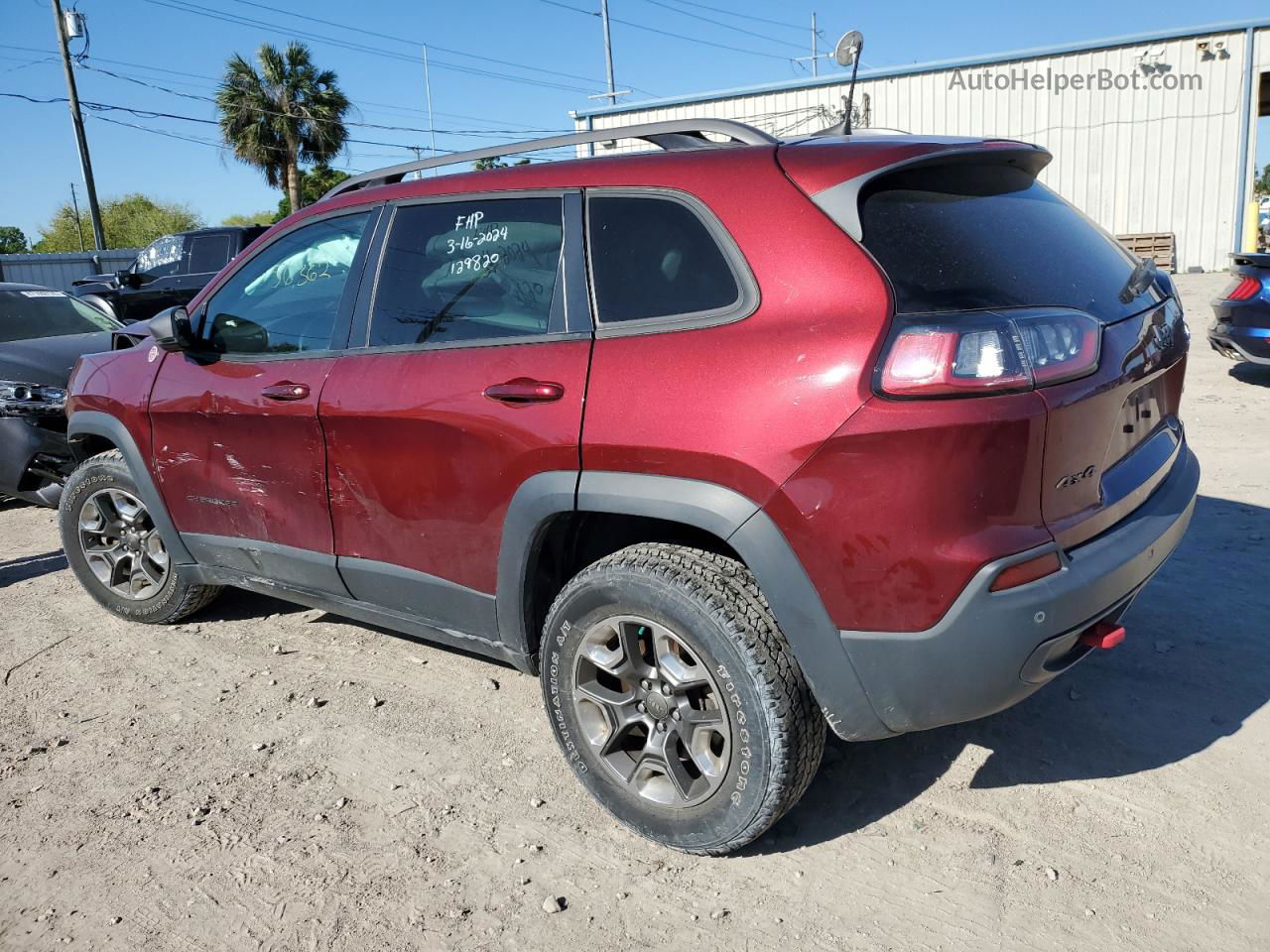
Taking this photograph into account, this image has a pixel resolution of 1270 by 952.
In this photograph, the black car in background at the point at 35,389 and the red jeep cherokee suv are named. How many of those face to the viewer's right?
0

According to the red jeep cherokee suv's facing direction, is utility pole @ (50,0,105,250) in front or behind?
in front

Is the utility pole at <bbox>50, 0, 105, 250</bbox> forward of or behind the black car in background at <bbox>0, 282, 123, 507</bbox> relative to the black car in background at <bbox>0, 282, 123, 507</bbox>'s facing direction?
behind

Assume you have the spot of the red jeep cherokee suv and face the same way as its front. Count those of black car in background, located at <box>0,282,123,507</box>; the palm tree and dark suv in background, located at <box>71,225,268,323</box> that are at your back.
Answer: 0

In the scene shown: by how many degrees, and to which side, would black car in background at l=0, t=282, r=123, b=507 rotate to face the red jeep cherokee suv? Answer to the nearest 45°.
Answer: approximately 45° to its left

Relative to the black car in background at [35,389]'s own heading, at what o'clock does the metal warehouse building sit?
The metal warehouse building is roughly at 7 o'clock from the black car in background.

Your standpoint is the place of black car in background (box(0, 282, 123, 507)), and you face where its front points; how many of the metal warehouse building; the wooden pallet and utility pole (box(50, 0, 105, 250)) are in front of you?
0

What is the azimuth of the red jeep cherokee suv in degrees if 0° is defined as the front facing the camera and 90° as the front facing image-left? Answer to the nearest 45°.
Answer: approximately 135°

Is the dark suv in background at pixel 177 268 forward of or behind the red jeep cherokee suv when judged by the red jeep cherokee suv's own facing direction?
forward

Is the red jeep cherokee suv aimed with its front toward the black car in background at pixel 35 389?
yes

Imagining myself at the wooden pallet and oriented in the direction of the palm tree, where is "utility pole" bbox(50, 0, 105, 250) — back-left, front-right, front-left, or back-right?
front-left

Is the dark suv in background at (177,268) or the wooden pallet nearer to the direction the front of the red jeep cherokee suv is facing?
the dark suv in background

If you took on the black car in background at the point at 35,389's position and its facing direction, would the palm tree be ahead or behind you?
behind

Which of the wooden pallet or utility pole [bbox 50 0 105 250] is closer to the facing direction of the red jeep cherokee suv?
the utility pole
